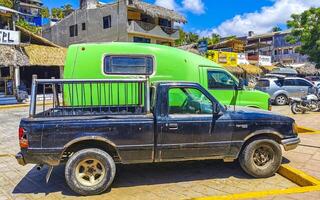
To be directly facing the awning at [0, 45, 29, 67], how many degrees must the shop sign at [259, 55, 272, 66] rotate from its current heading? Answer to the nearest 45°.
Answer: approximately 45° to its right

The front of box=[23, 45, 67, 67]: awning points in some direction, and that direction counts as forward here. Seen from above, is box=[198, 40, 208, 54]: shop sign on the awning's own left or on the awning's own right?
on the awning's own left

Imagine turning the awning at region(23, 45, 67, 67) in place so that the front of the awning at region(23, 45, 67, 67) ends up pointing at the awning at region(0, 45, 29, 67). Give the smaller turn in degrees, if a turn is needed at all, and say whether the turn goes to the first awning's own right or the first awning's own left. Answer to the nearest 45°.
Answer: approximately 45° to the first awning's own right

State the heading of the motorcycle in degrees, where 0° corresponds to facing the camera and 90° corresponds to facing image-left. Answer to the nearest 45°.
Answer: approximately 270°

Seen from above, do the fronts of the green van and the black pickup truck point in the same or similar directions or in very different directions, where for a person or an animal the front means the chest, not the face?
same or similar directions

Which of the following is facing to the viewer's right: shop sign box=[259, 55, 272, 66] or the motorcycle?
the motorcycle

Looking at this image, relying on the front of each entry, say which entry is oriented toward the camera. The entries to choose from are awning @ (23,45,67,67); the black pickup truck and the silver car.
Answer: the awning

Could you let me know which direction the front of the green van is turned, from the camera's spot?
facing to the right of the viewer

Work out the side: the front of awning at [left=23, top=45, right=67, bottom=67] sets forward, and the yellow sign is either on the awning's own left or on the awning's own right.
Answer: on the awning's own left

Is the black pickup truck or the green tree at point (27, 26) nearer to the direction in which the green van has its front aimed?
the black pickup truck

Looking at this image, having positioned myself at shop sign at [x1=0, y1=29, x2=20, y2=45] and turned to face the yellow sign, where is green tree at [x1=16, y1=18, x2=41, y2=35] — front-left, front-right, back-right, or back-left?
front-left

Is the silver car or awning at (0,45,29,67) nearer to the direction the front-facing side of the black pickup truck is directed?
the silver car

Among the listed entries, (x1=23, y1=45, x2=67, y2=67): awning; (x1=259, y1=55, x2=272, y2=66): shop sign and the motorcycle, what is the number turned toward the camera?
2

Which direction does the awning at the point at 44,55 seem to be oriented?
toward the camera
